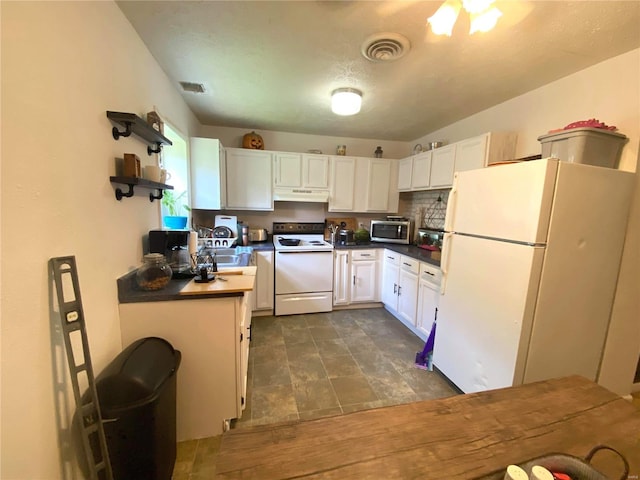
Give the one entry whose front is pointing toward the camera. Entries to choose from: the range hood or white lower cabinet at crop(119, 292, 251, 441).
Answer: the range hood

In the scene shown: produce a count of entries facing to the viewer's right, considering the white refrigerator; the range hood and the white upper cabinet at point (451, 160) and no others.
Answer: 0

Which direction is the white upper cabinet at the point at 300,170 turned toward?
toward the camera

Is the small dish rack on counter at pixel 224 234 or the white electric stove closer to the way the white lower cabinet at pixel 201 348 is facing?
the white electric stove

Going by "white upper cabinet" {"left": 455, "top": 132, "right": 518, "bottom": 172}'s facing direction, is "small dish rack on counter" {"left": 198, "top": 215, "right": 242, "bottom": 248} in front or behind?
in front

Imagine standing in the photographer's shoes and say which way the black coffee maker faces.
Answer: facing the viewer and to the right of the viewer

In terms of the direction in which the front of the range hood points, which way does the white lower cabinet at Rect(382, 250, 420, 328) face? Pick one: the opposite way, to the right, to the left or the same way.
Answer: to the right

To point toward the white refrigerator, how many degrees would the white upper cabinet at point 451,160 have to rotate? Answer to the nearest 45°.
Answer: approximately 90° to its left

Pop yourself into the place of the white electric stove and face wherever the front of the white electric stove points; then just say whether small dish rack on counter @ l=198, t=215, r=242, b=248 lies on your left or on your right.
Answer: on your right

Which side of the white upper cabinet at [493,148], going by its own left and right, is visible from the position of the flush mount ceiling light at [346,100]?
front

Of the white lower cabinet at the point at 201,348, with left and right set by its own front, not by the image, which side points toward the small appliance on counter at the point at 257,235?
left

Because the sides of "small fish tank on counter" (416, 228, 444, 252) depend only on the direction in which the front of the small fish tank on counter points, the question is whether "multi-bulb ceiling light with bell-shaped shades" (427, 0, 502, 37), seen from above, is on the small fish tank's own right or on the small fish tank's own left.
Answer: on the small fish tank's own left

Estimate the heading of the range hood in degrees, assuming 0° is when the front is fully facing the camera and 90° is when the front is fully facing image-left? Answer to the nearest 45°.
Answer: approximately 0°

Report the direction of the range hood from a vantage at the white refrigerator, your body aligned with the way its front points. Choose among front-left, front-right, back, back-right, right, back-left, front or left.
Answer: front-right
